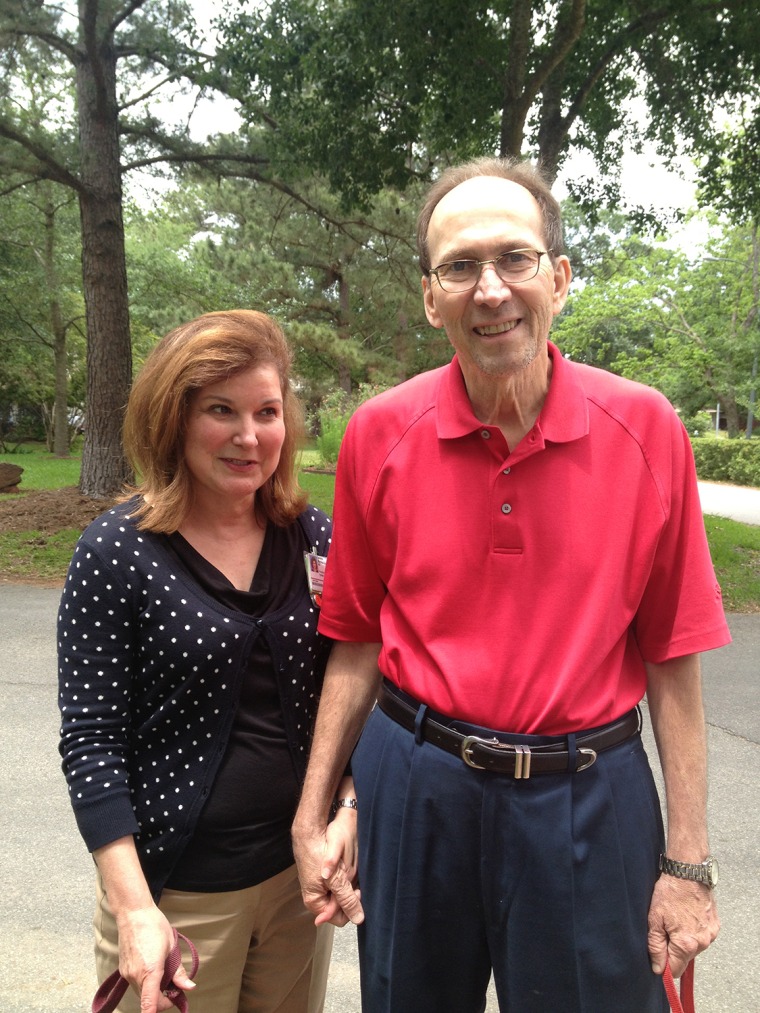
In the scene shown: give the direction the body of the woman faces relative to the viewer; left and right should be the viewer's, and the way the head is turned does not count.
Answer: facing the viewer and to the right of the viewer

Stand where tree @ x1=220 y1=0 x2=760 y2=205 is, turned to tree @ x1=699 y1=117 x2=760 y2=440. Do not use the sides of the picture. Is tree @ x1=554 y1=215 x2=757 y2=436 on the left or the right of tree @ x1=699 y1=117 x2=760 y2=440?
left

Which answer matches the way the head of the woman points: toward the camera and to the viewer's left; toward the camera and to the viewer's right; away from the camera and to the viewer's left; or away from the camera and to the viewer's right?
toward the camera and to the viewer's right

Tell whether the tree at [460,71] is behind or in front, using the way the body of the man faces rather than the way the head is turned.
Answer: behind

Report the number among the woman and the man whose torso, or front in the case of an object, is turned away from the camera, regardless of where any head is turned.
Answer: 0

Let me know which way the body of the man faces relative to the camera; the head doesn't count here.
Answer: toward the camera

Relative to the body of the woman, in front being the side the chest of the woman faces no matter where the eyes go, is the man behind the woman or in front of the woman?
in front

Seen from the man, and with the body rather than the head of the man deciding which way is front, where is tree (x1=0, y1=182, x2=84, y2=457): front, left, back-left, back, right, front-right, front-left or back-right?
back-right

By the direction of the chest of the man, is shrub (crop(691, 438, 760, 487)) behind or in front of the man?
behind

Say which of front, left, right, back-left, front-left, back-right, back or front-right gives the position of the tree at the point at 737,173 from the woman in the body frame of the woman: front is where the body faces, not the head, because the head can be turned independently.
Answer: left

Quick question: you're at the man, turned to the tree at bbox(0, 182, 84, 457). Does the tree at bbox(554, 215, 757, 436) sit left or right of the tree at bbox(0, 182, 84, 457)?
right

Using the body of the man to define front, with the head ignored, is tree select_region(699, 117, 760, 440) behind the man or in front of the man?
behind

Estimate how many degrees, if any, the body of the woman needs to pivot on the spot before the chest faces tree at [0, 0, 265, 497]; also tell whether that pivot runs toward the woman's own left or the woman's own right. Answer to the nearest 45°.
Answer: approximately 135° to the woman's own left
